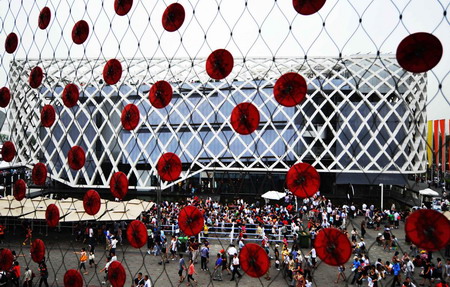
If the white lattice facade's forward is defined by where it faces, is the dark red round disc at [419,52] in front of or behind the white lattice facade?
in front

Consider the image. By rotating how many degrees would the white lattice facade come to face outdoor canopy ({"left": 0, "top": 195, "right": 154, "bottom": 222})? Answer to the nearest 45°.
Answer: approximately 45° to its right

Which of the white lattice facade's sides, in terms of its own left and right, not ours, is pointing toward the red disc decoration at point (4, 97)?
front

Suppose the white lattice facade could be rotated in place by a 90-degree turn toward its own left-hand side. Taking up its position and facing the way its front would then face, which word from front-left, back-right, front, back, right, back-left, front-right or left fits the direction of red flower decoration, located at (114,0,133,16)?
right

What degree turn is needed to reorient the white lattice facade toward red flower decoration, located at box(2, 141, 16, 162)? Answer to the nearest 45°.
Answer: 0° — it already faces it

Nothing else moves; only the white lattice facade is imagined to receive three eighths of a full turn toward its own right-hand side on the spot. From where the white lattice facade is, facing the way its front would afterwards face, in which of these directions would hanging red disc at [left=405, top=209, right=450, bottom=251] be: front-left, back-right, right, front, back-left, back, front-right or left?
back-left

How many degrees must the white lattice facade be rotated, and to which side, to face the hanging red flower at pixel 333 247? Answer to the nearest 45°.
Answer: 0° — it already faces it

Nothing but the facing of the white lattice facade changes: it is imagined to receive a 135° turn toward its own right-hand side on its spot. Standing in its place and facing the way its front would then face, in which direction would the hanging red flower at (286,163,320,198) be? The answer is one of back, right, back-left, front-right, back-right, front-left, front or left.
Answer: back-left

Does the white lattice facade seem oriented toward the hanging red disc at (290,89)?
yes

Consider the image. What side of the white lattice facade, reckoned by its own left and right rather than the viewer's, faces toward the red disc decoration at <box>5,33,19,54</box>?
front

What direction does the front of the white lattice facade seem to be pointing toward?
toward the camera
